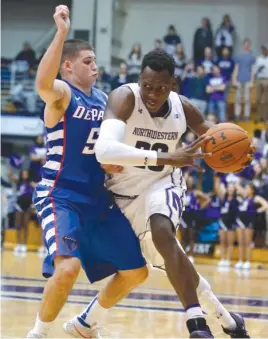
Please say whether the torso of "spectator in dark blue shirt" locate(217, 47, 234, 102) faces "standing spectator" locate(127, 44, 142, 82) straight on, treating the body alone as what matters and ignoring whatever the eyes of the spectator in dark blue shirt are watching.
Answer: no

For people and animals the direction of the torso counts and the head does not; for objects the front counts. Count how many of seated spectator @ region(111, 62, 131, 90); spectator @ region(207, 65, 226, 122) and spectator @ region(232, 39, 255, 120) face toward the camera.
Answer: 3

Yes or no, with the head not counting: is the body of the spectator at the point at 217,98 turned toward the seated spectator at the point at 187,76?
no

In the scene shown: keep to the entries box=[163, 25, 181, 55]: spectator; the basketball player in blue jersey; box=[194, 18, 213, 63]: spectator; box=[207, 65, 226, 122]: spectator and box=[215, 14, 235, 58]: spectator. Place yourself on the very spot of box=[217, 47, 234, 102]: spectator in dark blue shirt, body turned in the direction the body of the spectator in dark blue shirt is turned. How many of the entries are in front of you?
2

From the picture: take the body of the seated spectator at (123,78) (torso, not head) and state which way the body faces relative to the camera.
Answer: toward the camera

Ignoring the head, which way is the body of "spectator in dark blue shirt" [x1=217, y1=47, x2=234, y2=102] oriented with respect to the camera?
toward the camera

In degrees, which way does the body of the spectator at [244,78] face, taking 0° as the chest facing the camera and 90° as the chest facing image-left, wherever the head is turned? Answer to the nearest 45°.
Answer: approximately 0°

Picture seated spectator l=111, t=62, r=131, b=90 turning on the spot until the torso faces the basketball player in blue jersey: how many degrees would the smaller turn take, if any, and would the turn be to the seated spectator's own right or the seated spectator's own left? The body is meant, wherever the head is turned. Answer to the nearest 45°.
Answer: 0° — they already face them

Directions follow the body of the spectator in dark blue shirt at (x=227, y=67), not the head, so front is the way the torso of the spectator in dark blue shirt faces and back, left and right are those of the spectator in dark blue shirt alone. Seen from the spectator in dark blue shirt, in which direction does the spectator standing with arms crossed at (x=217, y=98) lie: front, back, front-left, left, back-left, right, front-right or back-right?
front

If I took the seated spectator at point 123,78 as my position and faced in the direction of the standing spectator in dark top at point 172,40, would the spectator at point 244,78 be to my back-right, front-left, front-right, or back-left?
front-right

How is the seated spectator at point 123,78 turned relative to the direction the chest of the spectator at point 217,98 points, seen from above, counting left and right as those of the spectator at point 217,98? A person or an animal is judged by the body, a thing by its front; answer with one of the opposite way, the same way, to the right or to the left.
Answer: the same way

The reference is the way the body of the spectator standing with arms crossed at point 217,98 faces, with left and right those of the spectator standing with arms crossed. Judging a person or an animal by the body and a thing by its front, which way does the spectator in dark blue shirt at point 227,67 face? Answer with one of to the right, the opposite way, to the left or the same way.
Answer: the same way

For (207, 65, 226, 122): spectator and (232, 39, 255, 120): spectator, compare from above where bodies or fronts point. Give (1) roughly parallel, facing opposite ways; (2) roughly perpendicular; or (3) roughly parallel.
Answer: roughly parallel

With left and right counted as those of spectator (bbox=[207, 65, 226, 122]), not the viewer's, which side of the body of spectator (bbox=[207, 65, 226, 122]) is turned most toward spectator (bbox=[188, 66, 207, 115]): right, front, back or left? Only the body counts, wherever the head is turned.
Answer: right
